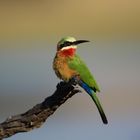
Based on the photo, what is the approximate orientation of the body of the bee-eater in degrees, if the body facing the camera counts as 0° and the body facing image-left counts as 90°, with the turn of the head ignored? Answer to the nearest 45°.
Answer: approximately 45°
